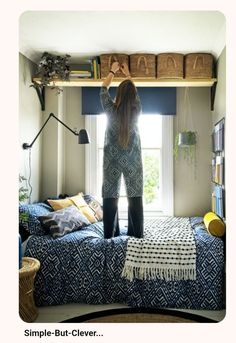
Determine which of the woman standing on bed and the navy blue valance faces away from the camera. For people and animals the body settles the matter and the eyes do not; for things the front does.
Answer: the woman standing on bed

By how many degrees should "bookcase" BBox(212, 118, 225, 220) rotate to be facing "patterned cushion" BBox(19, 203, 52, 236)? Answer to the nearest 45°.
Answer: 0° — it already faces it

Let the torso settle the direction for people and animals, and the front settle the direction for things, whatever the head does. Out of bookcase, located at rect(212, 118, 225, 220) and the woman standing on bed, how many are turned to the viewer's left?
1

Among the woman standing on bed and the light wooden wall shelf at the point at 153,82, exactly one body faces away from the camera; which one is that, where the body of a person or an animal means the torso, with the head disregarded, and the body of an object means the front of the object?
the woman standing on bed

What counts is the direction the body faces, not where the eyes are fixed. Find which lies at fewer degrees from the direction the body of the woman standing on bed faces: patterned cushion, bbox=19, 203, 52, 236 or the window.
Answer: the window

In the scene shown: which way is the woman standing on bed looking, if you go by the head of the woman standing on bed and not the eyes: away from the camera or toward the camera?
away from the camera

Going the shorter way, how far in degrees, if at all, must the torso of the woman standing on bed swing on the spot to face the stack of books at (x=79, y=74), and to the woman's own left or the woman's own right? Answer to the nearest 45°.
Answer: approximately 45° to the woman's own left

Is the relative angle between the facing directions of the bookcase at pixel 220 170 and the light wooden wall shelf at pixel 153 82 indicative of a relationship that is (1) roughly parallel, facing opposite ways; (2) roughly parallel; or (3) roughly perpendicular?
roughly perpendicular

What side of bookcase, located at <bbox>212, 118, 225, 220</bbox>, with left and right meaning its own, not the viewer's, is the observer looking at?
left

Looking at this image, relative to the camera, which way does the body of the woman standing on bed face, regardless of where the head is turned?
away from the camera
